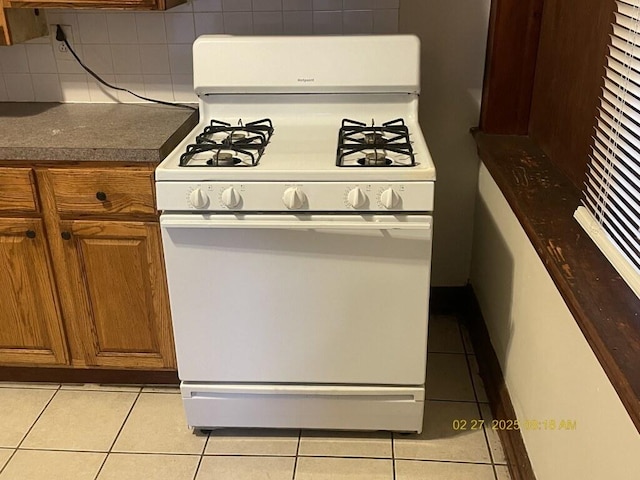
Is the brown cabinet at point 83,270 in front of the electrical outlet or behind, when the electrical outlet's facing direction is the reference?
in front

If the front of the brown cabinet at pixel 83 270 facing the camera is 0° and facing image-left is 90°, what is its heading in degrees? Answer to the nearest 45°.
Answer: approximately 0°

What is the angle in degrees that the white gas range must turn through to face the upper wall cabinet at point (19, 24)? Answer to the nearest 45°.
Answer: approximately 135° to its right

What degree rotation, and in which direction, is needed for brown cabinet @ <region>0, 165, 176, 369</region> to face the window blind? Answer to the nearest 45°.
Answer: approximately 45° to its left

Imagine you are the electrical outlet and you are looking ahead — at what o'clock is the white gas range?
The white gas range is roughly at 11 o'clock from the electrical outlet.

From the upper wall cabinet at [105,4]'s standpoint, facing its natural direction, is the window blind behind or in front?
in front

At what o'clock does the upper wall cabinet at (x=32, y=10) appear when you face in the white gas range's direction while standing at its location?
The upper wall cabinet is roughly at 4 o'clock from the white gas range.

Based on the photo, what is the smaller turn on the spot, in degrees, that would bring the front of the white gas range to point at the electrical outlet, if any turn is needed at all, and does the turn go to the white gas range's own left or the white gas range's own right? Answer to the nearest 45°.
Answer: approximately 135° to the white gas range's own right
